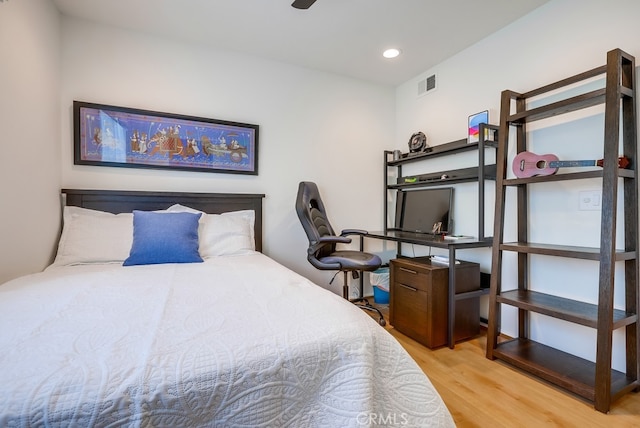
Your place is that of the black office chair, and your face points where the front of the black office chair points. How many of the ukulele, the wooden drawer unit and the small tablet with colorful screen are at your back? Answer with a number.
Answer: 0

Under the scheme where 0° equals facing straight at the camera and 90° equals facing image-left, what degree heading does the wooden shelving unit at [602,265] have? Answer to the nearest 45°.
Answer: approximately 45°

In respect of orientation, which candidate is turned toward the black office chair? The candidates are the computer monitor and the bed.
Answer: the computer monitor

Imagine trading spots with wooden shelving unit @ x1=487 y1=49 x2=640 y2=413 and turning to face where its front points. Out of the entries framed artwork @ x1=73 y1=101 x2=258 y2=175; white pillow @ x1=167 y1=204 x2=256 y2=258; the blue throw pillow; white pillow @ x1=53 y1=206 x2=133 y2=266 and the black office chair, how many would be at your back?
0

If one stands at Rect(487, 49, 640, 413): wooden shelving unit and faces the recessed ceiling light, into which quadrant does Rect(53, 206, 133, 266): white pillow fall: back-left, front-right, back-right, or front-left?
front-left

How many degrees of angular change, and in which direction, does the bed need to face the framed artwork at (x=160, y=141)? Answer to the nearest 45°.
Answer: approximately 180°

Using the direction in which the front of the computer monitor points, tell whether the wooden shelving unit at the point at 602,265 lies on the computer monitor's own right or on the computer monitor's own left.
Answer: on the computer monitor's own left

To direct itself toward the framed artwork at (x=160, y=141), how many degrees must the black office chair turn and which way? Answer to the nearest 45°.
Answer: approximately 135° to its right

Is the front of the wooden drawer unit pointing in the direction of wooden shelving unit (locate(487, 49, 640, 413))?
no

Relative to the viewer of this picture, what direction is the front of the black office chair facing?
facing the viewer and to the right of the viewer

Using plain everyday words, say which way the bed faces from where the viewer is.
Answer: facing the viewer

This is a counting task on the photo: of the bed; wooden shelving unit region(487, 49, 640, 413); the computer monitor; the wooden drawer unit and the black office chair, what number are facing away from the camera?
0

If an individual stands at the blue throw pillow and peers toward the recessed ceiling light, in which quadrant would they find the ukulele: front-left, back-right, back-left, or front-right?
front-right

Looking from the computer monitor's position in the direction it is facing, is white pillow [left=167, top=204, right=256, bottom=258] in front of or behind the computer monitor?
in front

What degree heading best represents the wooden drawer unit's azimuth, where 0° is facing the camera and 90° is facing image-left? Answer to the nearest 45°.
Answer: approximately 45°

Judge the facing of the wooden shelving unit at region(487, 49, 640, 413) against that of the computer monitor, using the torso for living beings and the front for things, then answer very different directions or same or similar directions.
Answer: same or similar directions

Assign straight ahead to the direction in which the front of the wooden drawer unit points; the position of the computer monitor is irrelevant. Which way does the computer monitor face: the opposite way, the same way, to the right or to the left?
the same way

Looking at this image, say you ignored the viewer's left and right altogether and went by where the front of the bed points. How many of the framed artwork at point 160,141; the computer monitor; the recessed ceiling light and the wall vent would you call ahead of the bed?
0
